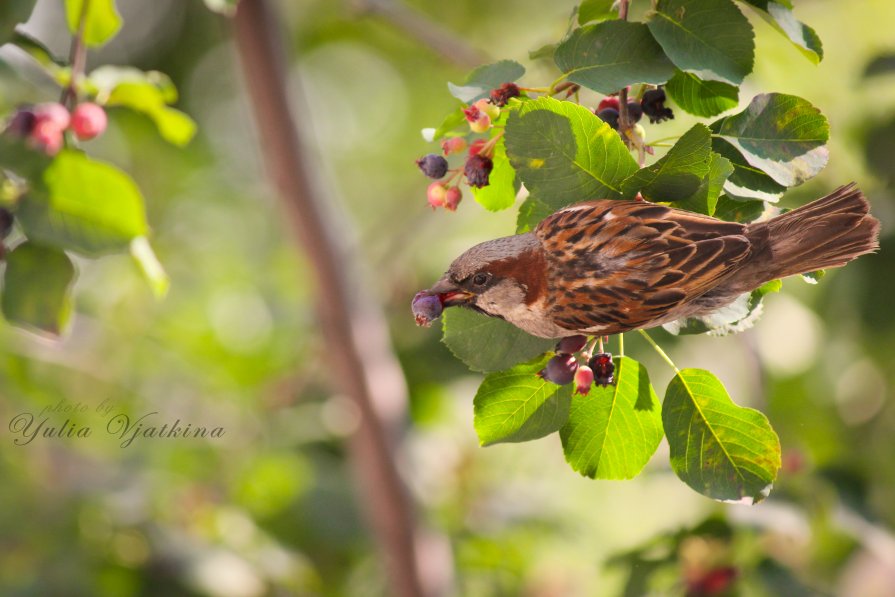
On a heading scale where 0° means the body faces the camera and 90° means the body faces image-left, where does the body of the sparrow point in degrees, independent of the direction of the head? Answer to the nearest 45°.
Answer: approximately 90°

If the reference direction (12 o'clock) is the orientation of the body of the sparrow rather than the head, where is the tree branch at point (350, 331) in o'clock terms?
The tree branch is roughly at 2 o'clock from the sparrow.

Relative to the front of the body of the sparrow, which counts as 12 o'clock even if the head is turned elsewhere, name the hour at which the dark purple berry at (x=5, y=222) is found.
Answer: The dark purple berry is roughly at 12 o'clock from the sparrow.

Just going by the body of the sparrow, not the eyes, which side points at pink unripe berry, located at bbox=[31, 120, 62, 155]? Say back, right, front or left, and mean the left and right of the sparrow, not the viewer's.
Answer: front

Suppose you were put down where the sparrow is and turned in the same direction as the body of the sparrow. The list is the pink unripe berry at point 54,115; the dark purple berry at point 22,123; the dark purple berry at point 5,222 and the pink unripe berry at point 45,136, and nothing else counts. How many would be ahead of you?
4
